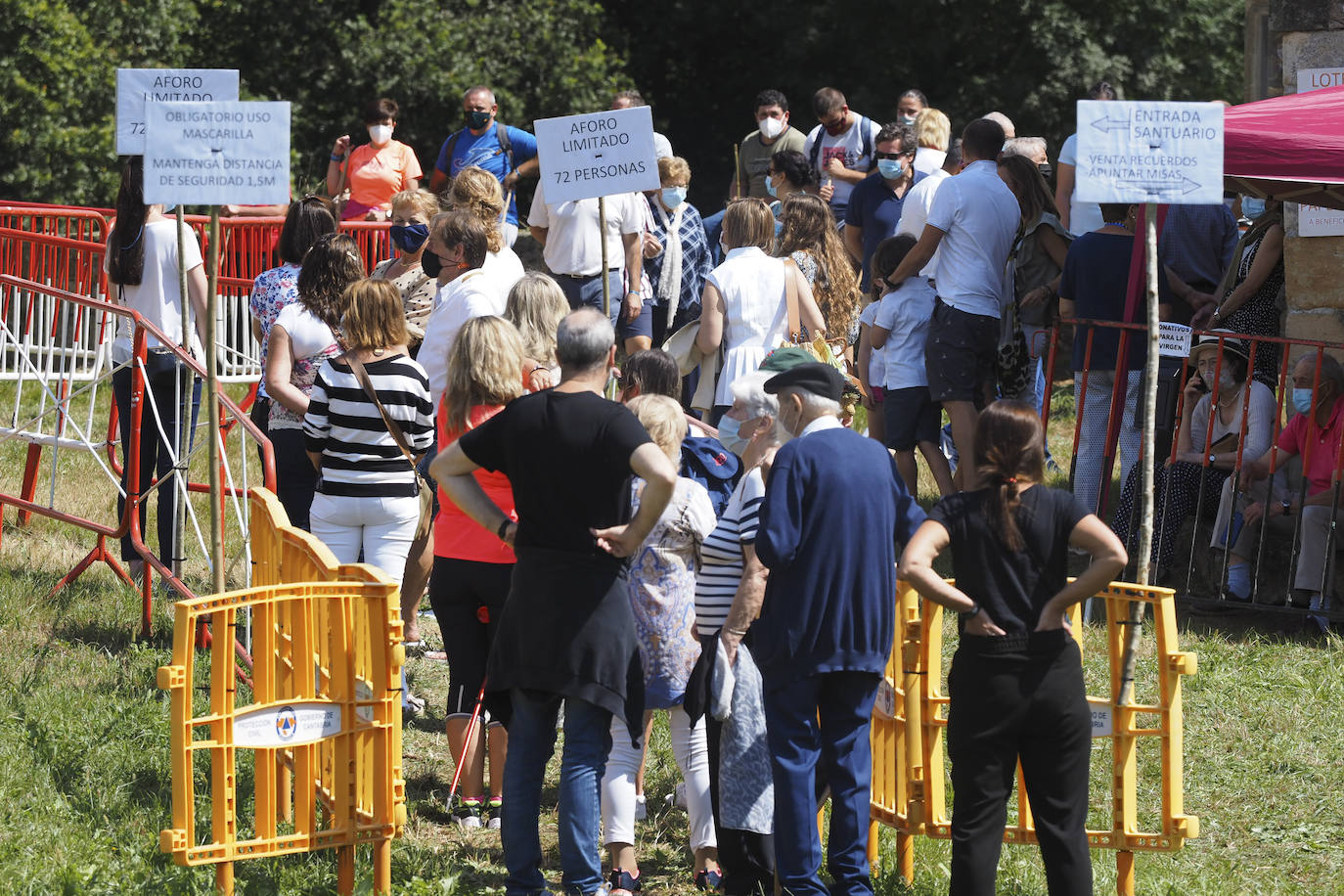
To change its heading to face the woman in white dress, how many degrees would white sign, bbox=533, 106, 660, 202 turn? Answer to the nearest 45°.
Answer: approximately 135° to its left

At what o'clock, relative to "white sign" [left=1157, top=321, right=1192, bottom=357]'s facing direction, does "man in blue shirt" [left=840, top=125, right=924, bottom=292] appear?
The man in blue shirt is roughly at 5 o'clock from the white sign.

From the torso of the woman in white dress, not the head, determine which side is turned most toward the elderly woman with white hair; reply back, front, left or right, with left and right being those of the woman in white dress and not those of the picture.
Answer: back

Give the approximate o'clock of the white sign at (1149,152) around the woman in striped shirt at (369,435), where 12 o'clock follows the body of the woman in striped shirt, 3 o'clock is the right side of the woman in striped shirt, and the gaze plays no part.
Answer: The white sign is roughly at 4 o'clock from the woman in striped shirt.

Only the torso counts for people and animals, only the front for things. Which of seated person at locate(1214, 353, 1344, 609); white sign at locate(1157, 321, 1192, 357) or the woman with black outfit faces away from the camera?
the woman with black outfit

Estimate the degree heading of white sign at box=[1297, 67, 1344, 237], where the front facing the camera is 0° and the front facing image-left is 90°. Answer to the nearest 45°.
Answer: approximately 0°

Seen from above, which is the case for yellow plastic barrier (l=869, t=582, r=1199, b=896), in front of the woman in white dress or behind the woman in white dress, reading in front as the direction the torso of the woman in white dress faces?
behind

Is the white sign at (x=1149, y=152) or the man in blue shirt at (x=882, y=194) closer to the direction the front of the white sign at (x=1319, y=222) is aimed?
the white sign

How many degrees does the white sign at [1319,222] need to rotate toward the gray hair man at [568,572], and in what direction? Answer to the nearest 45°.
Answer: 0° — it already faces them

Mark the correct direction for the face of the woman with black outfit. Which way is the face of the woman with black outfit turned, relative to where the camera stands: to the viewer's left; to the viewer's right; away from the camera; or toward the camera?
away from the camera
